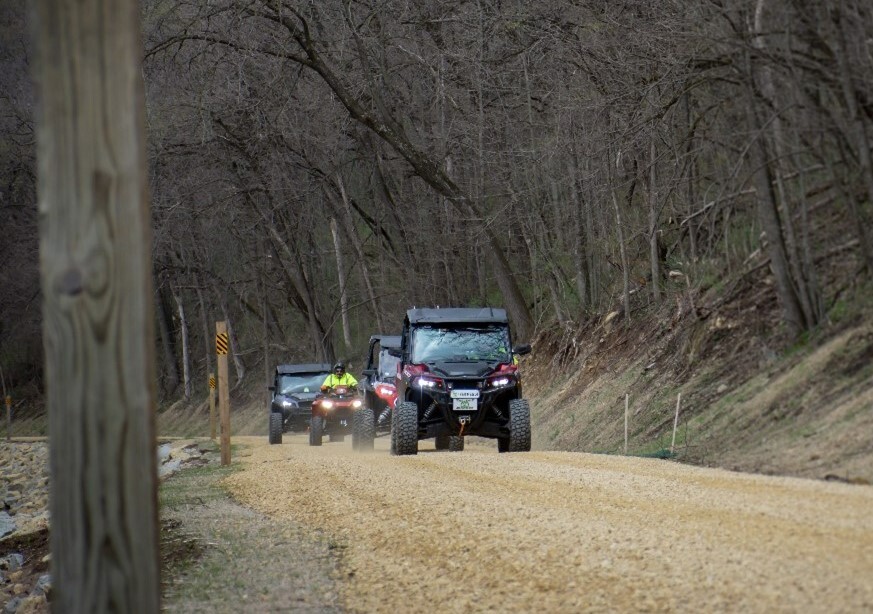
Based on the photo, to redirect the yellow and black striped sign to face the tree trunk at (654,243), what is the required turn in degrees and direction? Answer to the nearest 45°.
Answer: approximately 90° to its left

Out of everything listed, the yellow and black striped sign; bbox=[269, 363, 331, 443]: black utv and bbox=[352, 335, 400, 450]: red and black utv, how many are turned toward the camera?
3

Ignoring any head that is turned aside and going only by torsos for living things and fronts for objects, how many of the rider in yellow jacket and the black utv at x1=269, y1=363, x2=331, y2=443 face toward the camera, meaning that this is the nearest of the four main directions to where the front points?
2

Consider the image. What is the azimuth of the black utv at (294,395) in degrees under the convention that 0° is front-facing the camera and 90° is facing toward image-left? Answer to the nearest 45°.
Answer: approximately 0°
